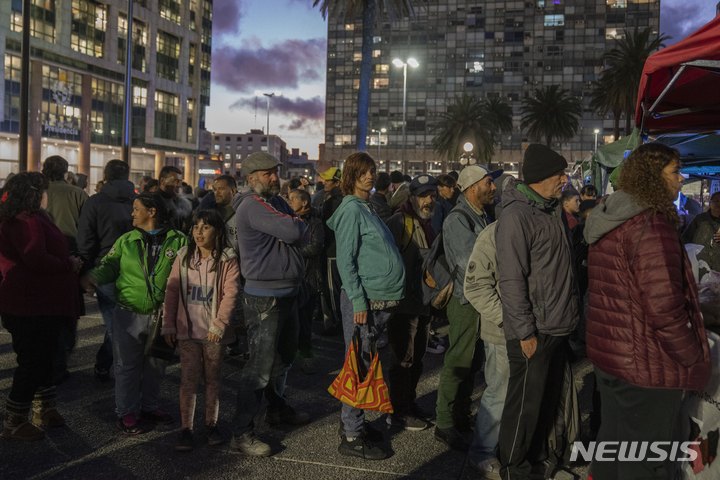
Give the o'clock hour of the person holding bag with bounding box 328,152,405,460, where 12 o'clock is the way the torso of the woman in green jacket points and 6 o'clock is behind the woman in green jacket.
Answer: The person holding bag is roughly at 10 o'clock from the woman in green jacket.

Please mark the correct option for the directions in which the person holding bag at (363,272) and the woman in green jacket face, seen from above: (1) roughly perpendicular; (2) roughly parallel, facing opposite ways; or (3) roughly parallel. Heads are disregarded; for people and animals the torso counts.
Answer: roughly perpendicular

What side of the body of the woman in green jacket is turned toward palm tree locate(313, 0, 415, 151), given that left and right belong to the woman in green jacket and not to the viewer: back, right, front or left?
back

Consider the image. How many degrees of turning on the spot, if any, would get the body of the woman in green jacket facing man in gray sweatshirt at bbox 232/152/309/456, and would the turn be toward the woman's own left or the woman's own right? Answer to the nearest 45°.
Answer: approximately 45° to the woman's own left

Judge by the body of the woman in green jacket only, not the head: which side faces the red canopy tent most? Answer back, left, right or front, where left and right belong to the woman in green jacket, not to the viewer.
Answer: left
